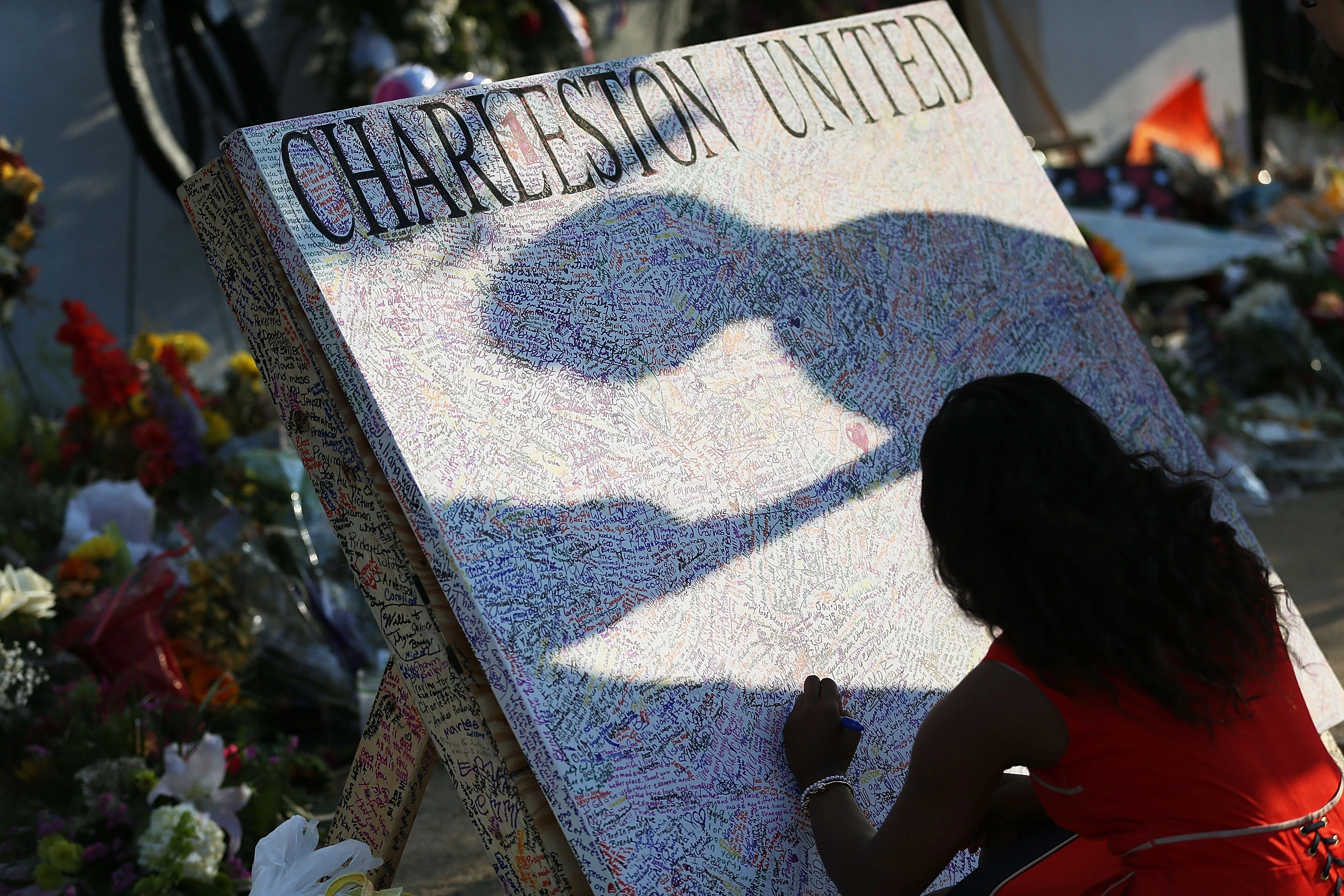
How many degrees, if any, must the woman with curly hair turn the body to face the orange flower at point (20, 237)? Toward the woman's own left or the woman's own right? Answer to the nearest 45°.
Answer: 0° — they already face it

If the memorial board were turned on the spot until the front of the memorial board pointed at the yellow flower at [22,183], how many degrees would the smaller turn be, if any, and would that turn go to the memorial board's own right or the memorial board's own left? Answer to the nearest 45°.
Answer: approximately 180°

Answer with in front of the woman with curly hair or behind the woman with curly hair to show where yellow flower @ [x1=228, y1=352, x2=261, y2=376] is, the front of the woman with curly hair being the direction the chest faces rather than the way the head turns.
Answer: in front

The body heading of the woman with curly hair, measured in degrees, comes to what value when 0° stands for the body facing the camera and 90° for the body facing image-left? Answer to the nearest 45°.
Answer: approximately 135°

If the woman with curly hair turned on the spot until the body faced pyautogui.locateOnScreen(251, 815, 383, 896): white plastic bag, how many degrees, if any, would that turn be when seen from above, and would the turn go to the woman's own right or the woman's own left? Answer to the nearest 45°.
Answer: approximately 45° to the woman's own left

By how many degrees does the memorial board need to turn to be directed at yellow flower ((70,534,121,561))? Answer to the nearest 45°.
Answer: approximately 180°

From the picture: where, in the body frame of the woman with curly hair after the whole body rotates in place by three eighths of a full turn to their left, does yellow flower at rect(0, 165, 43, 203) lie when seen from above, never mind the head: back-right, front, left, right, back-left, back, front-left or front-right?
back-right

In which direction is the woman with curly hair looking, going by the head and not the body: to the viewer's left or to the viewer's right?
to the viewer's left

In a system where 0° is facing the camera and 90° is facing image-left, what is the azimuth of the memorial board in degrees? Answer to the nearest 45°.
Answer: approximately 315°

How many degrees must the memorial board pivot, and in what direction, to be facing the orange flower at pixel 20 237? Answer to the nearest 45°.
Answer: approximately 180°

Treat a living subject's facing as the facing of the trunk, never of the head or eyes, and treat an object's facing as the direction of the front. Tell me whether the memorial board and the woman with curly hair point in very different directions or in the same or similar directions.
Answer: very different directions

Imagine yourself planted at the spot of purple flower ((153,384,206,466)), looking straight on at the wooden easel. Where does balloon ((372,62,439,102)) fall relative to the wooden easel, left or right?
left
